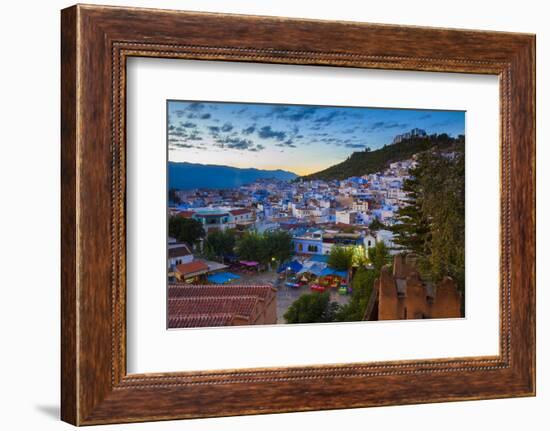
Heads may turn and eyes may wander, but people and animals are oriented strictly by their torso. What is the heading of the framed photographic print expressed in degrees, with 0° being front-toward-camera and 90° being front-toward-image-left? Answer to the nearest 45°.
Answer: approximately 315°
